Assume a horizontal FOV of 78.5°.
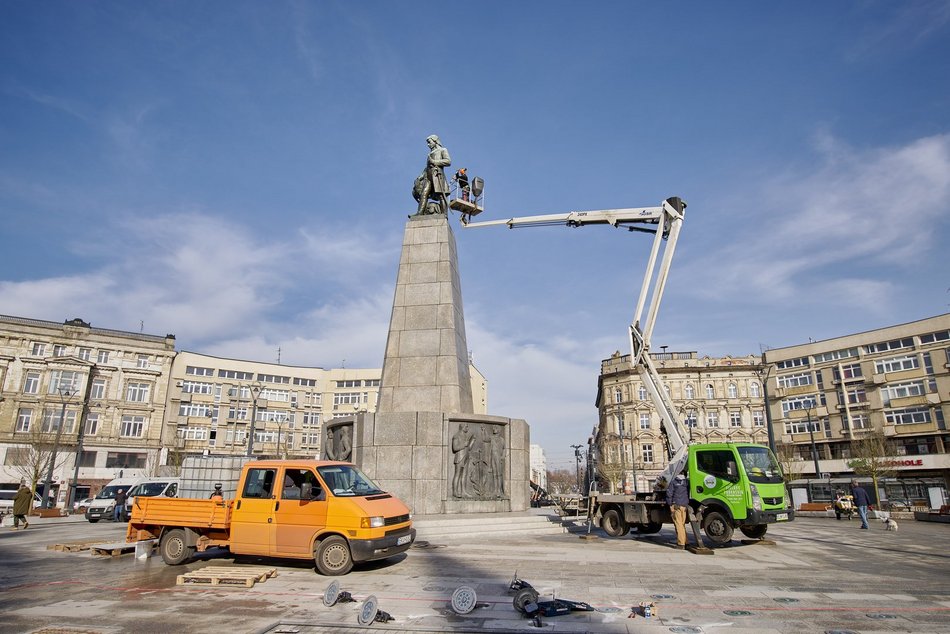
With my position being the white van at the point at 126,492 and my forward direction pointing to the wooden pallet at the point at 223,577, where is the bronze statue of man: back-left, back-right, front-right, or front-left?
front-left

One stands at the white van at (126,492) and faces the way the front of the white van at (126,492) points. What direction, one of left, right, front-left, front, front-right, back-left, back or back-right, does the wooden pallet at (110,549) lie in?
front-left

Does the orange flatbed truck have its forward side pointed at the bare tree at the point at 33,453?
no

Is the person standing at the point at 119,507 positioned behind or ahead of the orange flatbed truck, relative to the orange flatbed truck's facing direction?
behind

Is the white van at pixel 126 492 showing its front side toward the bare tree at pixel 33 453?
no

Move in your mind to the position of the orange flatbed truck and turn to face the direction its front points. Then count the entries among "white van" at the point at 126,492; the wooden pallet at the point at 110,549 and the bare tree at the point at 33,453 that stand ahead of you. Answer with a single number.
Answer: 0

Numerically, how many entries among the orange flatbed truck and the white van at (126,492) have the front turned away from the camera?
0

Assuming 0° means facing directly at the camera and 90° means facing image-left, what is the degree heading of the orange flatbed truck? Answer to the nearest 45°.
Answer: approximately 315°

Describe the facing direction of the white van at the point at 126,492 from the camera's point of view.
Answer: facing the viewer and to the left of the viewer

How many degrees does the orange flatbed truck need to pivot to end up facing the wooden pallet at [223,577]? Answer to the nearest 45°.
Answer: approximately 90° to its right

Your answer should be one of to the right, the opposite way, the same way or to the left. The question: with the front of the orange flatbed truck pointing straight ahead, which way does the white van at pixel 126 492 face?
to the right

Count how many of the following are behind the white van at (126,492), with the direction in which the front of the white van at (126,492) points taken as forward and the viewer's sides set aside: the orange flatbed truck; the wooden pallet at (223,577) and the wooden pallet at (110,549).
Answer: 0

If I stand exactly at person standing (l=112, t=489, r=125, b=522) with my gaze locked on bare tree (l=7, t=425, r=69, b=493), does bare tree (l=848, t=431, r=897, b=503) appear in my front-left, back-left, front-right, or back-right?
back-right

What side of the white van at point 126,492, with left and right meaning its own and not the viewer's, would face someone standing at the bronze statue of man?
left
